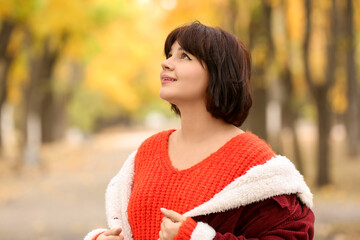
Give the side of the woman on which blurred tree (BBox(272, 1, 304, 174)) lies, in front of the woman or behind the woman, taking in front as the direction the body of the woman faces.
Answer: behind

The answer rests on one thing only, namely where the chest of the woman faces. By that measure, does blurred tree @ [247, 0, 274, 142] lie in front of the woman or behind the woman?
behind

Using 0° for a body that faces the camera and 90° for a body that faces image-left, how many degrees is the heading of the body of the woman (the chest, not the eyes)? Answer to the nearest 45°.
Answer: approximately 45°

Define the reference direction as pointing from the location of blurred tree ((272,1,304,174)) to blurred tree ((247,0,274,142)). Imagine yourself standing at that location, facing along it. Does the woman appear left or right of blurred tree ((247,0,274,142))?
left
